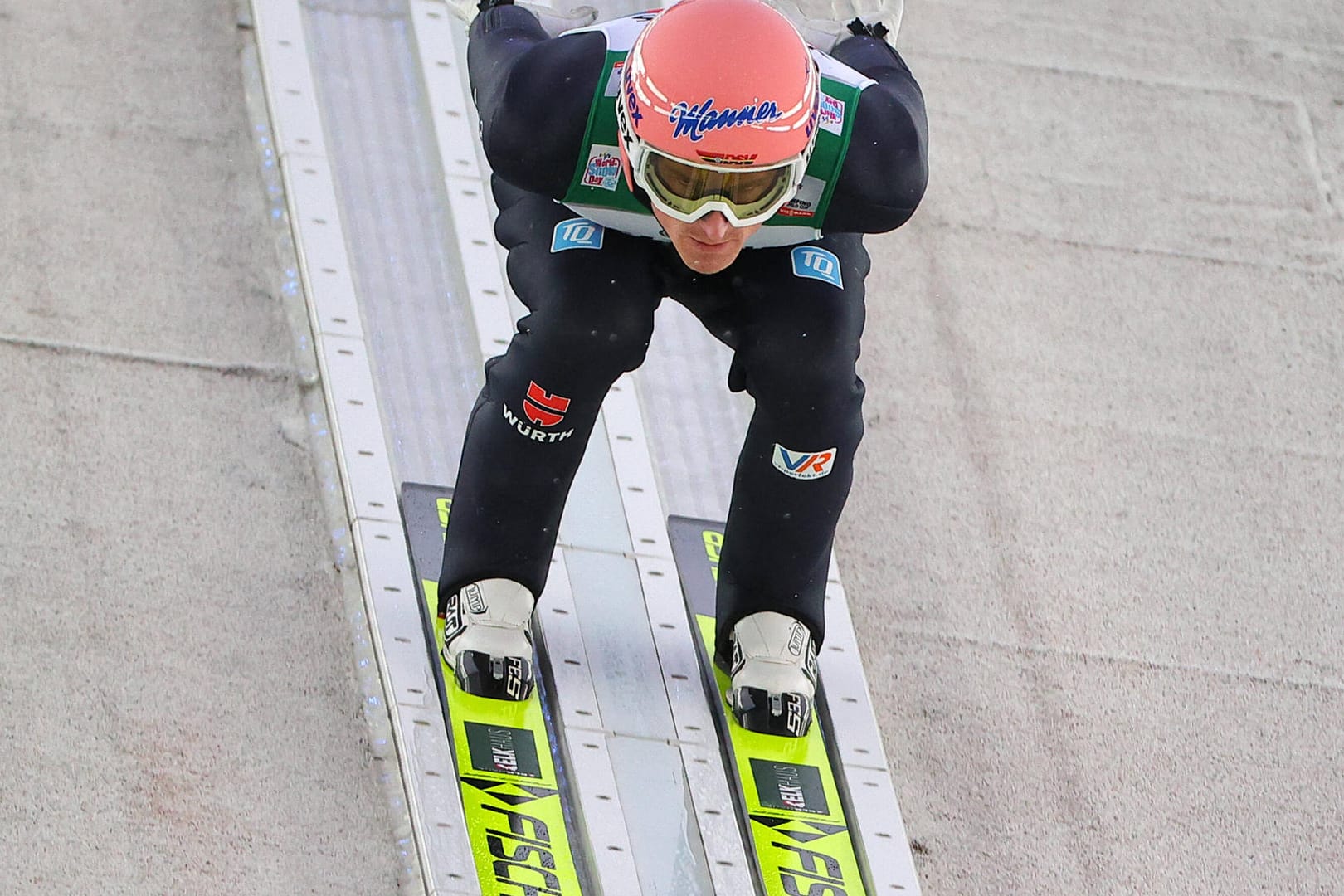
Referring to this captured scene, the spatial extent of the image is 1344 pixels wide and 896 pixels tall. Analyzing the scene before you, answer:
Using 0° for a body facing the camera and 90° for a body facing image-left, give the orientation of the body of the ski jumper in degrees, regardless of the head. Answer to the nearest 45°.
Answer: approximately 0°
